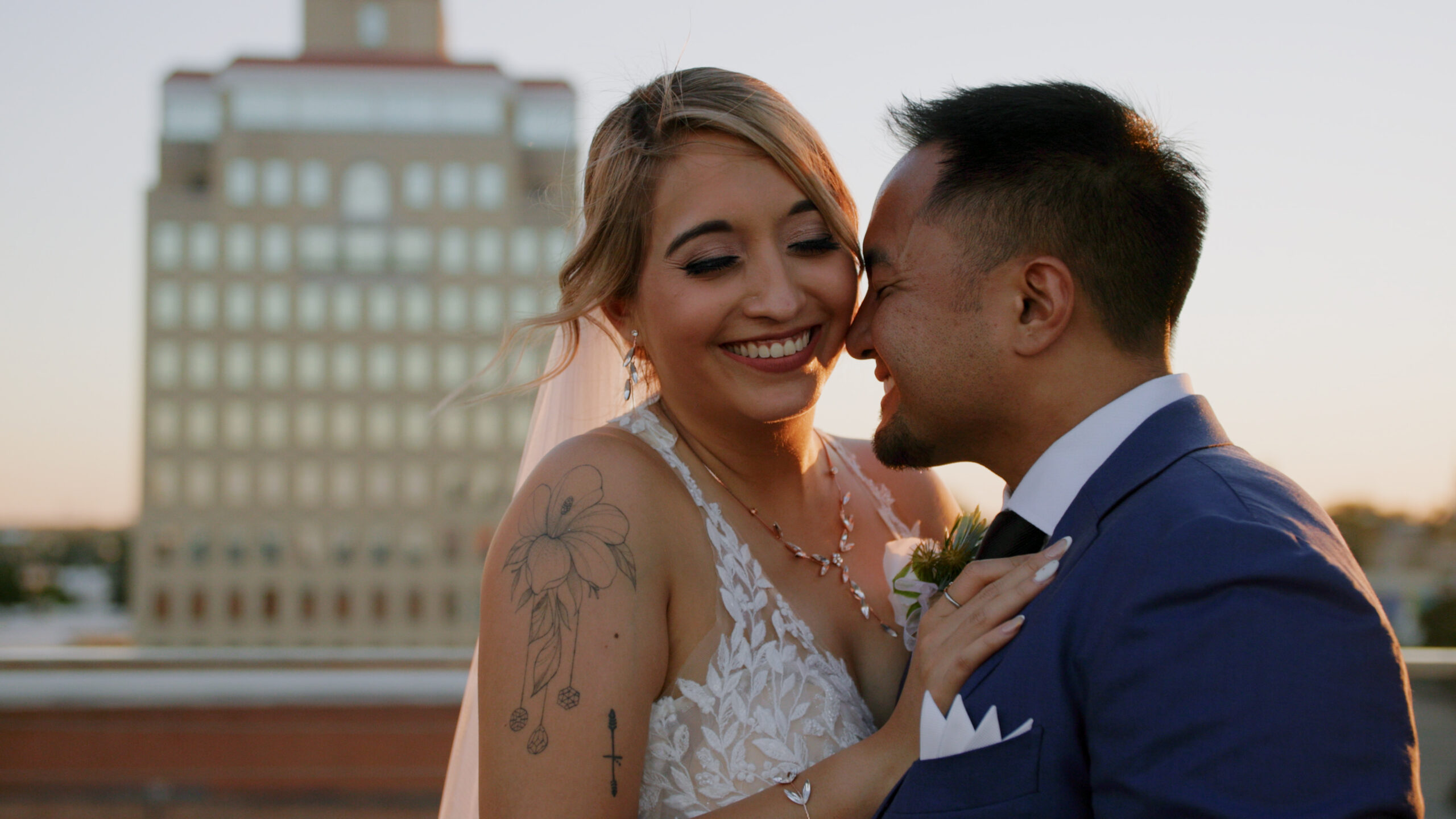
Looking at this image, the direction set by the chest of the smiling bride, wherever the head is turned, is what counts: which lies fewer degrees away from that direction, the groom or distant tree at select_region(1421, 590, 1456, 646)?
the groom

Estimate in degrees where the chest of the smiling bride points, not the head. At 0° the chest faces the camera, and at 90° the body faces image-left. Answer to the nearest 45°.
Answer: approximately 315°

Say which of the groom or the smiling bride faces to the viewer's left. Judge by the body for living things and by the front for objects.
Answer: the groom

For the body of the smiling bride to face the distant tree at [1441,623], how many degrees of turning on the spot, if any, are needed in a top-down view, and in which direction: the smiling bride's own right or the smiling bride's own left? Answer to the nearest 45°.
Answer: approximately 90° to the smiling bride's own left

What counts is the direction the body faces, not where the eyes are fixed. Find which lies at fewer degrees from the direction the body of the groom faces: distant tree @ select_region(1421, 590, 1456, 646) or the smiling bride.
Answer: the smiling bride

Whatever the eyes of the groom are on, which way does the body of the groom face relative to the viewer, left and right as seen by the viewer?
facing to the left of the viewer

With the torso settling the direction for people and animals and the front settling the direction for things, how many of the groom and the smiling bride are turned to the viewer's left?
1
